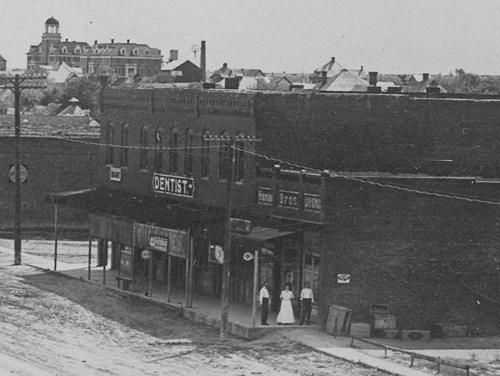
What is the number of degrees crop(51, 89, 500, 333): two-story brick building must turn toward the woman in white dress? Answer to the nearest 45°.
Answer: approximately 45° to its left

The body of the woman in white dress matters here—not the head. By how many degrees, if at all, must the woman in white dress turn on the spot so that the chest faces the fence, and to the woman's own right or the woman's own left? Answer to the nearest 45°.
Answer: approximately 45° to the woman's own left

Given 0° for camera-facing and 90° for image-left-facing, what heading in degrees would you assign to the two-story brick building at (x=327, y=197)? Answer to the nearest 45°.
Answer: approximately 45°

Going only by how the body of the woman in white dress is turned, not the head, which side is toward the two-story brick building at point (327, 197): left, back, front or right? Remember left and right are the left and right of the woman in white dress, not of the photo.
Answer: back

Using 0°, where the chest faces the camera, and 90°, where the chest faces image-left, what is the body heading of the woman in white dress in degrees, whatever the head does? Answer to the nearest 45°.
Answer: approximately 0°
